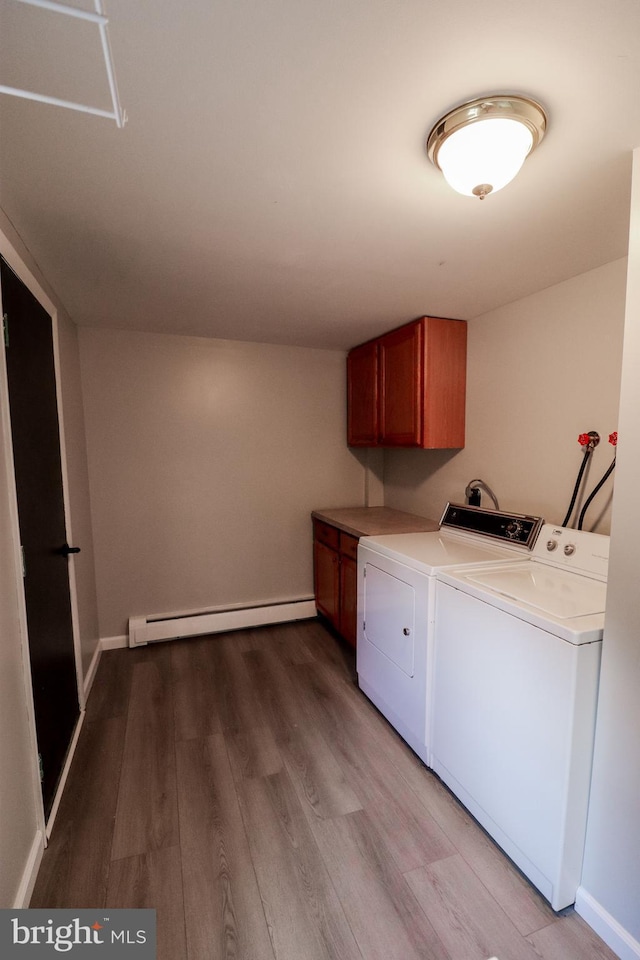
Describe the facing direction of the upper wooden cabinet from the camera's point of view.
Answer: facing the viewer and to the left of the viewer

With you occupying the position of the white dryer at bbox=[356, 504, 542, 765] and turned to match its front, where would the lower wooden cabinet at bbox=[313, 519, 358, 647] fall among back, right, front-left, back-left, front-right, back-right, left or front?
right

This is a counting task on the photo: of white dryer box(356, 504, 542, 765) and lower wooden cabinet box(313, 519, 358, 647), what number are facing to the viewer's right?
0

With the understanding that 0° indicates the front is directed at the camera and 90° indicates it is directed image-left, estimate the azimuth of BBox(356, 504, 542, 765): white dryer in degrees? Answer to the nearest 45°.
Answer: approximately 45°

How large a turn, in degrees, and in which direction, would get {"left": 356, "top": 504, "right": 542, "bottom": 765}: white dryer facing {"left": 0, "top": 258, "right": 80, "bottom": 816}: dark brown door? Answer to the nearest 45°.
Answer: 0° — it already faces it

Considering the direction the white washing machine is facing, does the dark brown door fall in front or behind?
in front

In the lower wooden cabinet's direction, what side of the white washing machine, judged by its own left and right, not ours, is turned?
right

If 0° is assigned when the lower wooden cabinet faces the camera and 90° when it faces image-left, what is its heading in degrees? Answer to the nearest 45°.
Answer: approximately 45°

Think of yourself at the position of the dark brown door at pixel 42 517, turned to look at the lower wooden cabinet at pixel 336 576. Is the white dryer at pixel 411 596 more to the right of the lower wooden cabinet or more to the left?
right

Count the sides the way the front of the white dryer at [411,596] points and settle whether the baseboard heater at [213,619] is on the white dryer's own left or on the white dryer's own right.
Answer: on the white dryer's own right

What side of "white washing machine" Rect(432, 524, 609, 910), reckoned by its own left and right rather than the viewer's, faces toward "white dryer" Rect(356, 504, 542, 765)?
right
